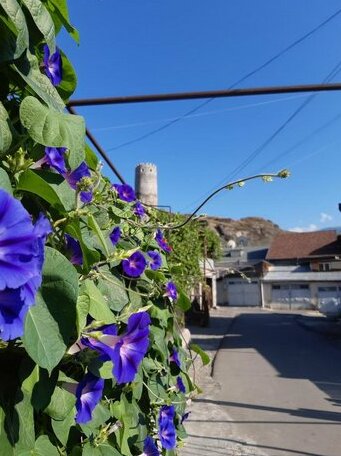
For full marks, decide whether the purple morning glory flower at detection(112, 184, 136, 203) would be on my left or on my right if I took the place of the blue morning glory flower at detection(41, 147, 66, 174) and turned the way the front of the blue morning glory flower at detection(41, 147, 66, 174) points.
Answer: on my left

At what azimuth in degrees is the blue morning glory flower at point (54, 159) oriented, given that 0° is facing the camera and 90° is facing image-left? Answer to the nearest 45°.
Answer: approximately 270°

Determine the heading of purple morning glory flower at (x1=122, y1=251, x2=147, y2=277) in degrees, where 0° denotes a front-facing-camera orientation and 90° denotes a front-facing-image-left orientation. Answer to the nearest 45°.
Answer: approximately 0°

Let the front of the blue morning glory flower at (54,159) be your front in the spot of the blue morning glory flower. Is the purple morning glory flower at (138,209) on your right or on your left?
on your left

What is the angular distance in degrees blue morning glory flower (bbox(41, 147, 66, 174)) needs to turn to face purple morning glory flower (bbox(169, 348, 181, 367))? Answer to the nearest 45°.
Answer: approximately 45° to its left

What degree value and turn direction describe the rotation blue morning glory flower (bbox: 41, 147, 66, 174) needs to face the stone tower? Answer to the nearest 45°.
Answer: approximately 90° to its left
